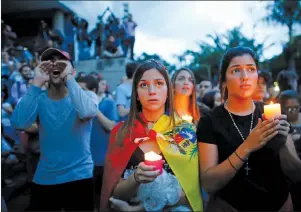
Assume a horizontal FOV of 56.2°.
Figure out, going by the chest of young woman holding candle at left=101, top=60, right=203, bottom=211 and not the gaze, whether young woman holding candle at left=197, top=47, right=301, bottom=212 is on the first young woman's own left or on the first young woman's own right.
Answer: on the first young woman's own left

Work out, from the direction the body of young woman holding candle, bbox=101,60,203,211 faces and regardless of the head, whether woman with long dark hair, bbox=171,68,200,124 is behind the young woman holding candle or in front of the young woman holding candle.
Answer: behind

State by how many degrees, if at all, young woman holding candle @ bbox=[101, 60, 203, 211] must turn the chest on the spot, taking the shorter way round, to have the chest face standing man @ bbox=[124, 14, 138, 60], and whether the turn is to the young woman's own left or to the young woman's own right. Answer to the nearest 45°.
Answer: approximately 180°

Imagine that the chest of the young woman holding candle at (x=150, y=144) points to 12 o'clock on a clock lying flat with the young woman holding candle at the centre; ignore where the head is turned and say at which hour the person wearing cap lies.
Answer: The person wearing cap is roughly at 4 o'clock from the young woman holding candle.

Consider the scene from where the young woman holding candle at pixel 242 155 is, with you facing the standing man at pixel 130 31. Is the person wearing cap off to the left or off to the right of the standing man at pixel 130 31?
left

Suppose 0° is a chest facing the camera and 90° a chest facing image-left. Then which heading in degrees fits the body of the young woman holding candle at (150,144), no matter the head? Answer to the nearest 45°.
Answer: approximately 0°
